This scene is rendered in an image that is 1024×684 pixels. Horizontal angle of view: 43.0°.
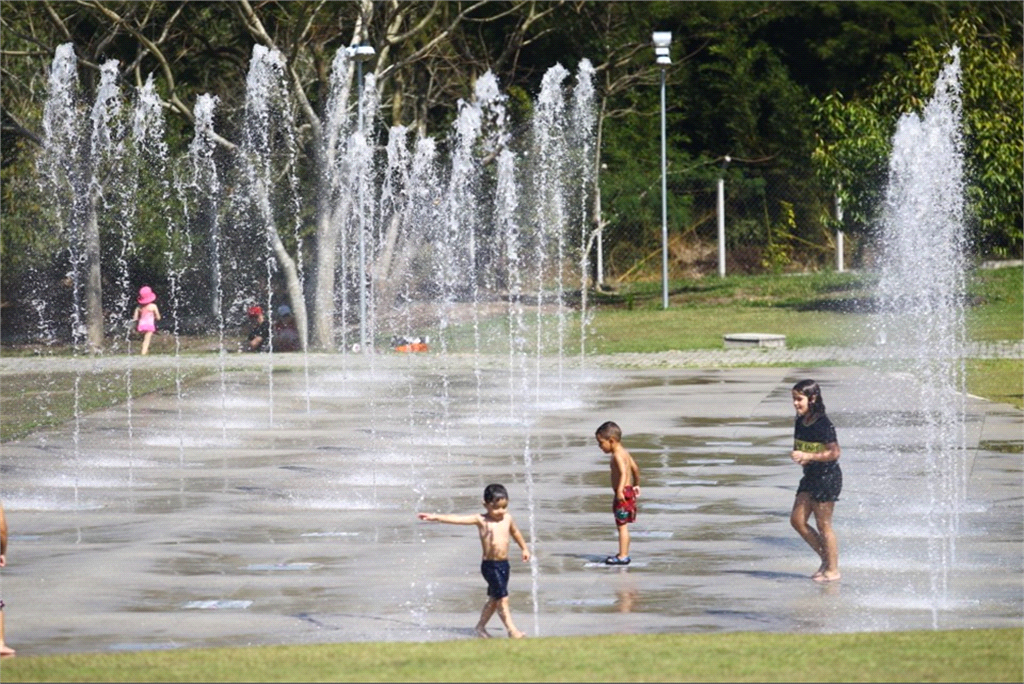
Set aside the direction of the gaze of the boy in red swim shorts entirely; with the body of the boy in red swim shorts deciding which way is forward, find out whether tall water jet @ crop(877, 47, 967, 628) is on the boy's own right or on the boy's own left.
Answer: on the boy's own left
